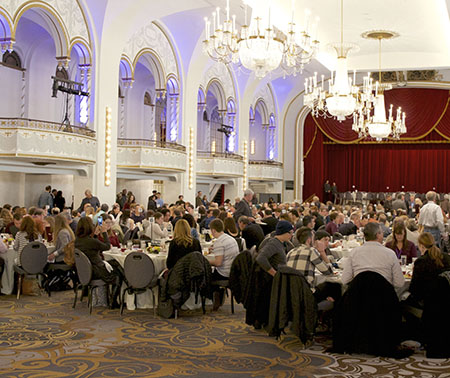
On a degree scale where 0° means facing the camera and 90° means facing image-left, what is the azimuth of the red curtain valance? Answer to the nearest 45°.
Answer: approximately 0°

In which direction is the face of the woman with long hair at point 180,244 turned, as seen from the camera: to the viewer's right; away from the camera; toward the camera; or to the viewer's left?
away from the camera

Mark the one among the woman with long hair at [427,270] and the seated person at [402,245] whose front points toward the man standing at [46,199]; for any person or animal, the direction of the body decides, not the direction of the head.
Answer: the woman with long hair

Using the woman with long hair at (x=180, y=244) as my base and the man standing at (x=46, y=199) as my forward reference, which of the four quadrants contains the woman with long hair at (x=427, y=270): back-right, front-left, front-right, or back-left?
back-right

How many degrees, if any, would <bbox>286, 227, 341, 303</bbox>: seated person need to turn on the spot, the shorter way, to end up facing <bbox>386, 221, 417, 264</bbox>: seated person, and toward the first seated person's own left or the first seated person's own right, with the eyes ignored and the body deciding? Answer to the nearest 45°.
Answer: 0° — they already face them

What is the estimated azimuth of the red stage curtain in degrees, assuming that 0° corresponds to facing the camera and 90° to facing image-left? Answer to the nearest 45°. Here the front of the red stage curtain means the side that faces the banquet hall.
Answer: approximately 0°

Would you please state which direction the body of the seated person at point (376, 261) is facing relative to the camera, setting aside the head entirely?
away from the camera

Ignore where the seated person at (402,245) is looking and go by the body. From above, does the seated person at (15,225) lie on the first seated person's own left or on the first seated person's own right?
on the first seated person's own right

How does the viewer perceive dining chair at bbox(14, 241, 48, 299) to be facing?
facing away from the viewer and to the left of the viewer

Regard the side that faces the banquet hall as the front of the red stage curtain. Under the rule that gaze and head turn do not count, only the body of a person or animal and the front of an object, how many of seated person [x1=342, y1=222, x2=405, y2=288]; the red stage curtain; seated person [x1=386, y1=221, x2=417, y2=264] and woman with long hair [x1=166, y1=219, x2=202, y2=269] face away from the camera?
2

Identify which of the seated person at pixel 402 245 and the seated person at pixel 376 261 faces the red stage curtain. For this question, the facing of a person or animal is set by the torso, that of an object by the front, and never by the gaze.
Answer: the seated person at pixel 376 261
